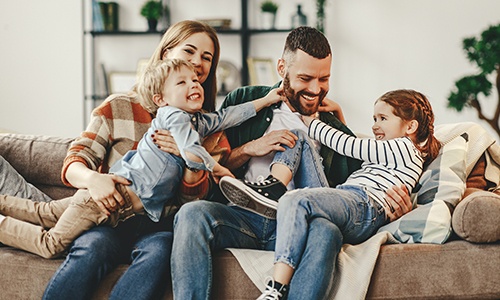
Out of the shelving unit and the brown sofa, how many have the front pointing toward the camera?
2

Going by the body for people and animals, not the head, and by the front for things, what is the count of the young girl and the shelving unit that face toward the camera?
1

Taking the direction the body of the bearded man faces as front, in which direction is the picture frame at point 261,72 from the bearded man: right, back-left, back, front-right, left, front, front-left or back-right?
back

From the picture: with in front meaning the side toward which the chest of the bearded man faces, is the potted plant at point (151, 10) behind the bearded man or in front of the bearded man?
behind

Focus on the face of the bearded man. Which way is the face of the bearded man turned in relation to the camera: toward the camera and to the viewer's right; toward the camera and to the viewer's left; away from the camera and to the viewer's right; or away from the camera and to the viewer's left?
toward the camera and to the viewer's right

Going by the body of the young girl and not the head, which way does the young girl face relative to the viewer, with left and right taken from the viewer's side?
facing to the left of the viewer

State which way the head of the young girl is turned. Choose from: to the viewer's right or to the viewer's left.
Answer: to the viewer's left

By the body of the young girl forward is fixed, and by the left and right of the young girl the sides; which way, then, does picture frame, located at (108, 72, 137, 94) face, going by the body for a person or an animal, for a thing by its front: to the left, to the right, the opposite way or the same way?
to the left

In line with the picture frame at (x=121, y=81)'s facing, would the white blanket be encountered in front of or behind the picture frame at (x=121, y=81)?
in front

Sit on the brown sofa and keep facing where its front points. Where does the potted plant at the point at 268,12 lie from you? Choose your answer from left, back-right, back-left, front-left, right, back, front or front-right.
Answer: back
